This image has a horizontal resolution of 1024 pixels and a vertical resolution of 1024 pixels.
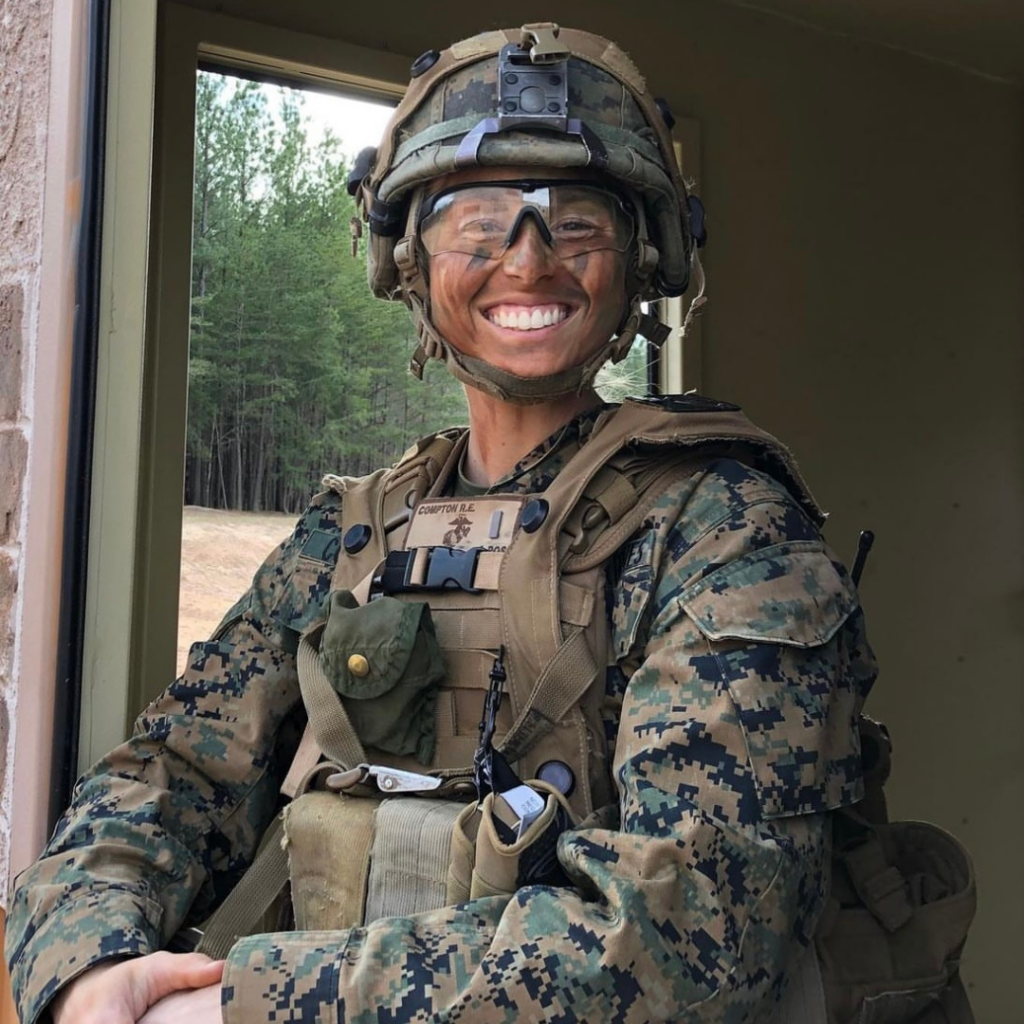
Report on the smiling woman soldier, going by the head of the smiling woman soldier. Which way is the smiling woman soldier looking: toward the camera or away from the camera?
toward the camera

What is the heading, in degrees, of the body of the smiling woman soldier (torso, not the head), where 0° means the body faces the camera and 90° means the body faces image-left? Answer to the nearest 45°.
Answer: approximately 45°
